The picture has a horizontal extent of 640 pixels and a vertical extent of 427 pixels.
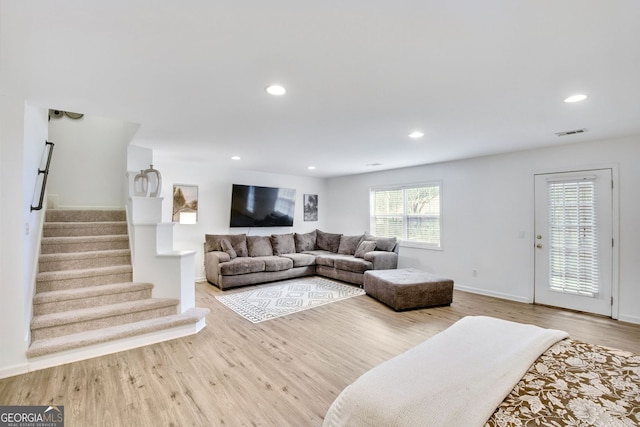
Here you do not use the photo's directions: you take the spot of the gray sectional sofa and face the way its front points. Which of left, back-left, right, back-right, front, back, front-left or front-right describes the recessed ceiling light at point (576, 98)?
front-left

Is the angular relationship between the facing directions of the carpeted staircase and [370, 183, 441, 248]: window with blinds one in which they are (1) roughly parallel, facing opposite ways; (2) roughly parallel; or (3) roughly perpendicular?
roughly perpendicular

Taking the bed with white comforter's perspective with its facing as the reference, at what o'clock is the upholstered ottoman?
The upholstered ottoman is roughly at 1 o'clock from the bed with white comforter.

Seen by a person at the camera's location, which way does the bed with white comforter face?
facing away from the viewer and to the left of the viewer

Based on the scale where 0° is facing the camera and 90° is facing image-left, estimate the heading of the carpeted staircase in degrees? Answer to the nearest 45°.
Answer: approximately 0°

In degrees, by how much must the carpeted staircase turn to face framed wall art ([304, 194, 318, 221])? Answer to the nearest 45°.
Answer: approximately 135° to its left

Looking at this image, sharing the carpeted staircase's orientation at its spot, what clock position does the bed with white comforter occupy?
The bed with white comforter is roughly at 11 o'clock from the carpeted staircase.

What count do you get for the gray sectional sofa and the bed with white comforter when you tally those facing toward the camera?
1

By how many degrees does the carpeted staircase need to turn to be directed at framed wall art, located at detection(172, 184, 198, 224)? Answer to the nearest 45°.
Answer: approximately 135° to its left

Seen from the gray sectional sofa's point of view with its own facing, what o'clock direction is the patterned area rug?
The patterned area rug is roughly at 12 o'clock from the gray sectional sofa.

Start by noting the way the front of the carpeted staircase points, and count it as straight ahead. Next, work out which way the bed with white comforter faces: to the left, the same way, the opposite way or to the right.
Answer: the opposite way

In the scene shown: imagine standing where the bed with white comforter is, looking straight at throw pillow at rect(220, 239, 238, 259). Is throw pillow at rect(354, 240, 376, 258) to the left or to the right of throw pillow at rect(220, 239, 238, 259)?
right

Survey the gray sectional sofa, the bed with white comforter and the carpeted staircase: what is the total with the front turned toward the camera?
2
